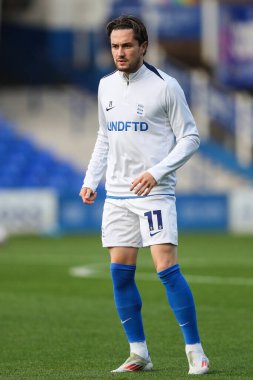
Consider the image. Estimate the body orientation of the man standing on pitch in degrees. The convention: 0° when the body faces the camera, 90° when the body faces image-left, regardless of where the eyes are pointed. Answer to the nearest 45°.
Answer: approximately 45°
